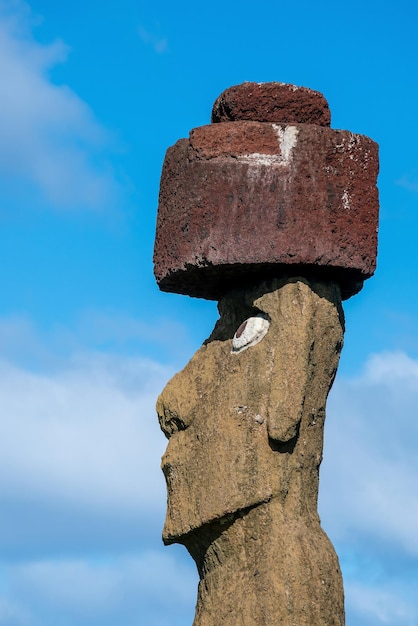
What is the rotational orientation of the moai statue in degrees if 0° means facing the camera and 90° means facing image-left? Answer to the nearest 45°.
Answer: approximately 90°
